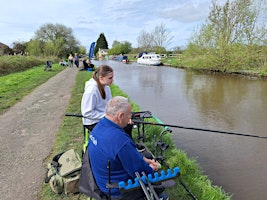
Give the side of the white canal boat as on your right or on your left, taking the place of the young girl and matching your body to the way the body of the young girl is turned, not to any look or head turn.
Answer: on your left

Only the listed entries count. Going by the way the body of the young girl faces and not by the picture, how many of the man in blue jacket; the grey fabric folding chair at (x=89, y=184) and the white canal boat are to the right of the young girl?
2

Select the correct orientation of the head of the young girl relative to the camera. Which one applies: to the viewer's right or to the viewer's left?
to the viewer's right

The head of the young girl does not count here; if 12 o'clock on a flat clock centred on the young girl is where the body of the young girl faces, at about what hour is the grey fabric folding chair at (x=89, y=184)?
The grey fabric folding chair is roughly at 3 o'clock from the young girl.

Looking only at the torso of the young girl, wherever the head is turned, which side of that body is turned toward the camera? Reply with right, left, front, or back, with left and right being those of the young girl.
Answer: right

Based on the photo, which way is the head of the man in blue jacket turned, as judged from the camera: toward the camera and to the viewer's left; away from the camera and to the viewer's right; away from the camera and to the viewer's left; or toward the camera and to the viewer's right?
away from the camera and to the viewer's right

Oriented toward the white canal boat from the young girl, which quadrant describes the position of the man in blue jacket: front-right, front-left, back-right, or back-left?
back-right
